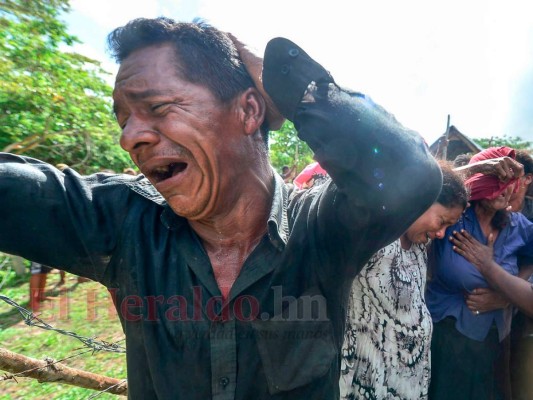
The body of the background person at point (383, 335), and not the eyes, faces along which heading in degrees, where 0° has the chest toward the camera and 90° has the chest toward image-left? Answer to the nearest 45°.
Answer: approximately 315°

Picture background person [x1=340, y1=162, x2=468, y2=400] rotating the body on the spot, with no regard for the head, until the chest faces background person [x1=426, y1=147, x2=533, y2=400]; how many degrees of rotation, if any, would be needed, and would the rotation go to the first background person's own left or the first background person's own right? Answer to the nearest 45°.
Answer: approximately 90° to the first background person's own left

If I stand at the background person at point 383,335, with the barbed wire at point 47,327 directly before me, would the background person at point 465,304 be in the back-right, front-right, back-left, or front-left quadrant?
back-right

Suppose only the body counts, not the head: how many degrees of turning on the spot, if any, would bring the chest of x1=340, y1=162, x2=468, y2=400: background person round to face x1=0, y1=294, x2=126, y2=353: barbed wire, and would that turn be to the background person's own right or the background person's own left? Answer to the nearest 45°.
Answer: approximately 135° to the background person's own right
